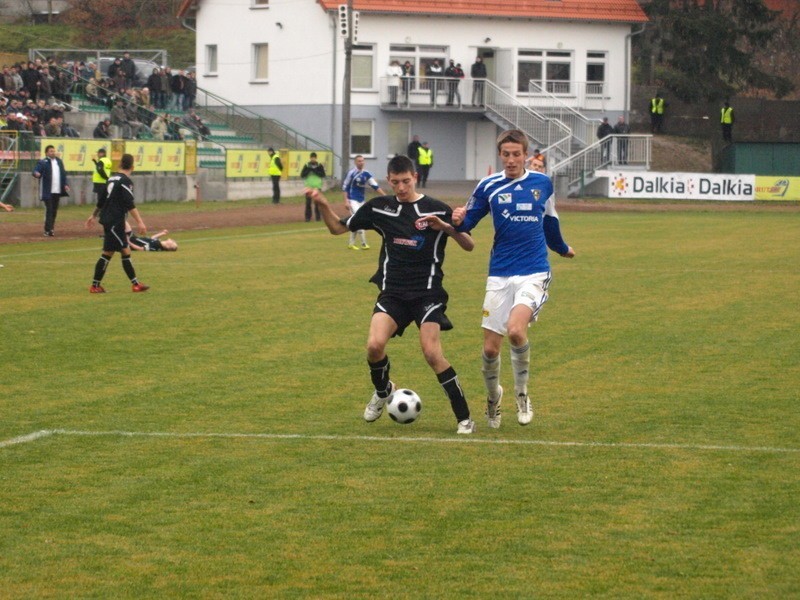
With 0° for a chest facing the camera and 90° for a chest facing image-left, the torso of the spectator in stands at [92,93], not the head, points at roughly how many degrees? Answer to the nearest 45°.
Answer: approximately 315°

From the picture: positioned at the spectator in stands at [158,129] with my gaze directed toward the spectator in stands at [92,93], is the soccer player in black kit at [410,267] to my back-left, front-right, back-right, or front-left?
back-left

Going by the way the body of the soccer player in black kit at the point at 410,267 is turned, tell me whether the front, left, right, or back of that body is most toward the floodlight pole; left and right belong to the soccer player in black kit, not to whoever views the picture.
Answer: back

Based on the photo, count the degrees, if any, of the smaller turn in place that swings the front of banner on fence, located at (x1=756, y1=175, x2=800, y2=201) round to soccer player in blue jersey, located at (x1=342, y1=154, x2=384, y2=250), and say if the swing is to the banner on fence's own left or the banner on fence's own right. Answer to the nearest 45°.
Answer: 0° — it already faces them

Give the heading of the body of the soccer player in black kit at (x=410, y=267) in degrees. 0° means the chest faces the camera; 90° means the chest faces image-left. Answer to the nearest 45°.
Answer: approximately 0°

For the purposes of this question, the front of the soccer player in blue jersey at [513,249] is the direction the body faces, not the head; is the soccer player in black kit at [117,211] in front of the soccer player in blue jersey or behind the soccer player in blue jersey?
behind

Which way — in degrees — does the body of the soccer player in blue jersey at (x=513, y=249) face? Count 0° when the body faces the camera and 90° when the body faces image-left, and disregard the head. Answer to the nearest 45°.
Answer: approximately 0°
